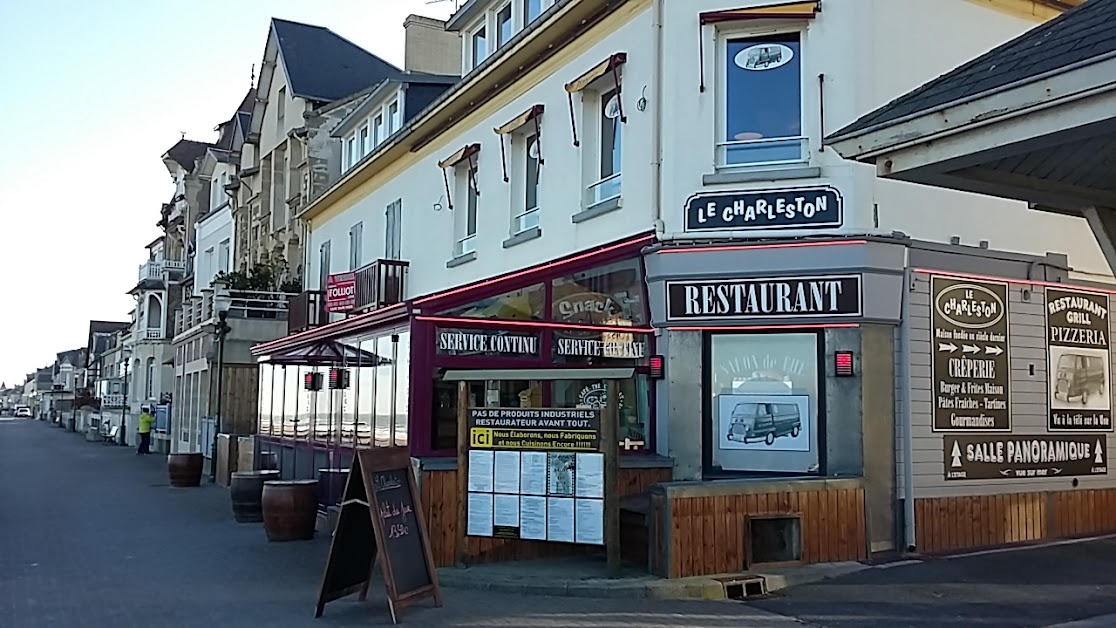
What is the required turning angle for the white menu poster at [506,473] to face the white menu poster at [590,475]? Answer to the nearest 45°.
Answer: approximately 45° to its left

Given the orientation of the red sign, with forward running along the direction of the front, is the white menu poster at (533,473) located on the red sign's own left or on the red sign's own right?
on the red sign's own left

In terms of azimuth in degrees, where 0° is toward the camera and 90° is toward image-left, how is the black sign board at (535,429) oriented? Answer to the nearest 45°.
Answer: approximately 0°

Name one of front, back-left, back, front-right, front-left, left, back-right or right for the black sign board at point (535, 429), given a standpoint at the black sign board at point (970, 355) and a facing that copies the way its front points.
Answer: front-right

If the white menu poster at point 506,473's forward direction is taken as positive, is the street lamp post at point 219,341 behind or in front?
behind

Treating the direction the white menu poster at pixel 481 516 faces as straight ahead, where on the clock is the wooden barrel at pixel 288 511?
The wooden barrel is roughly at 5 o'clock from the white menu poster.

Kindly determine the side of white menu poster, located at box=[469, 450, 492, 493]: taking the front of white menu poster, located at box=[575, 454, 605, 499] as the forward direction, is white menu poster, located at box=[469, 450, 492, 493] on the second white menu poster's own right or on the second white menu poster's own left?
on the second white menu poster's own right

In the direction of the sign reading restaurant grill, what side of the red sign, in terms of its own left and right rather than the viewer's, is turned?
left

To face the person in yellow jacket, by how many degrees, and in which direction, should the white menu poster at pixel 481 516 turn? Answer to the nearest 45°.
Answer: approximately 180°
